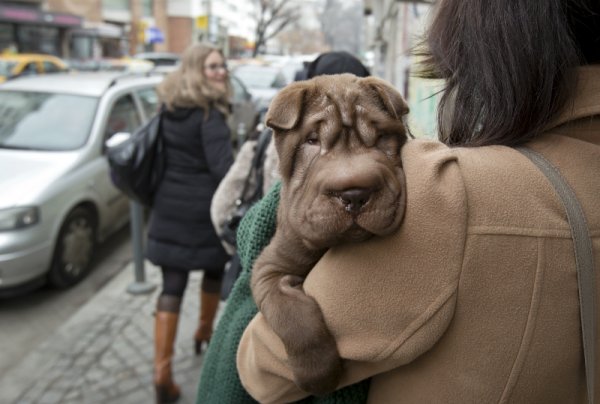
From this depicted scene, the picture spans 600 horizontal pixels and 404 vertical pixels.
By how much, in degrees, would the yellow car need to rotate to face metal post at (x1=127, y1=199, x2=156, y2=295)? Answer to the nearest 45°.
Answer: approximately 45° to its left

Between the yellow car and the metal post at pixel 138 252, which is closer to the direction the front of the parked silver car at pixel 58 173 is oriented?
the metal post

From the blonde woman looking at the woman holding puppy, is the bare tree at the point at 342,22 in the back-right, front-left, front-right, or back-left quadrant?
back-left

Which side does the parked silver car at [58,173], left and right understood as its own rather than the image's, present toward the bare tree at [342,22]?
back

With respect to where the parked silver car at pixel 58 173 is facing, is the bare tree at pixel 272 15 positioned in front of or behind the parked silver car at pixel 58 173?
behind

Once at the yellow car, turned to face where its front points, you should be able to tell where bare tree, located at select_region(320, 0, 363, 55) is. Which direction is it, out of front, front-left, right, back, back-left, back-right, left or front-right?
back-left

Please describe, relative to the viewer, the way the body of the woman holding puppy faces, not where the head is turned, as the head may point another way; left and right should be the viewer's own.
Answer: facing away from the viewer and to the left of the viewer

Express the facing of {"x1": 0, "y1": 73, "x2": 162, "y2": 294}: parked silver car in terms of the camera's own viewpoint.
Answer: facing the viewer and to the left of the viewer

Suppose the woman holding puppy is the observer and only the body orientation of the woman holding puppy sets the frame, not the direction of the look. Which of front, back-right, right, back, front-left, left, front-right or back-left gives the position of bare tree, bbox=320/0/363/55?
front-right

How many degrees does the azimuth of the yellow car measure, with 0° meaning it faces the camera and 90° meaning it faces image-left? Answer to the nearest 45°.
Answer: approximately 45°

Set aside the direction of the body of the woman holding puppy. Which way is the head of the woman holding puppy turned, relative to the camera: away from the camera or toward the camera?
away from the camera

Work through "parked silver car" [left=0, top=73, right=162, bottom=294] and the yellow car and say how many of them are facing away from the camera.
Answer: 0
